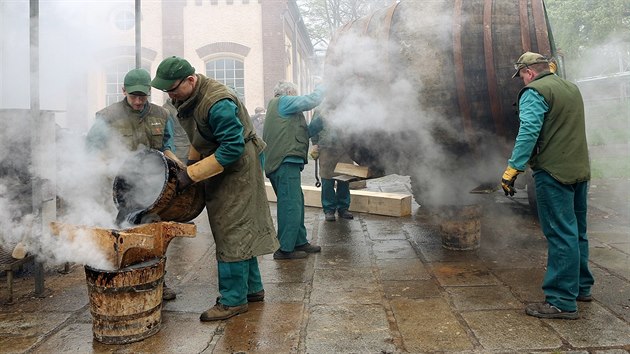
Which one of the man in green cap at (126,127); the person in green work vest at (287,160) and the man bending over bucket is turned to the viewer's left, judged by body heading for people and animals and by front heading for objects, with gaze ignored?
the man bending over bucket

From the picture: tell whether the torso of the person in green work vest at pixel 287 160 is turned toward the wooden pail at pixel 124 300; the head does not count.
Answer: no

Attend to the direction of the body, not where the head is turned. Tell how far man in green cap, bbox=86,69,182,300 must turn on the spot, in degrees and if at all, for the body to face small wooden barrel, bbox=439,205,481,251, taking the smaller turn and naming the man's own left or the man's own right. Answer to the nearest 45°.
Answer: approximately 90° to the man's own left

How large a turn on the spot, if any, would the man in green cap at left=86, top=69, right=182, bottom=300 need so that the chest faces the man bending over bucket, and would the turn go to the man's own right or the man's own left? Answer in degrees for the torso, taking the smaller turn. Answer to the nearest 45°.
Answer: approximately 45° to the man's own left

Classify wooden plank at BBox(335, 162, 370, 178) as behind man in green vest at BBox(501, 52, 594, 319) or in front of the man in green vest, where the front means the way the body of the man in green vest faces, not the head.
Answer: in front

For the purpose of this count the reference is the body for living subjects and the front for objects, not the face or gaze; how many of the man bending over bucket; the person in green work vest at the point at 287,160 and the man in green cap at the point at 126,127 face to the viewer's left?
1

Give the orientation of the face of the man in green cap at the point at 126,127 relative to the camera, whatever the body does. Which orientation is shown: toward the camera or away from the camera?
toward the camera

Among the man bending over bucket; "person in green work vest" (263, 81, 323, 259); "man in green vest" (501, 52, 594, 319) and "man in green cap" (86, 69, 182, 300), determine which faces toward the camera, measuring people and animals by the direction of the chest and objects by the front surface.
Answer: the man in green cap

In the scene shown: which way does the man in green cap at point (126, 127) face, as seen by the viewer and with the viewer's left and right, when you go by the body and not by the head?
facing the viewer

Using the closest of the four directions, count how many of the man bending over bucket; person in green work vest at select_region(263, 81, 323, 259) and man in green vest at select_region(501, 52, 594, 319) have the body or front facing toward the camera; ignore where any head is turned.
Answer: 0

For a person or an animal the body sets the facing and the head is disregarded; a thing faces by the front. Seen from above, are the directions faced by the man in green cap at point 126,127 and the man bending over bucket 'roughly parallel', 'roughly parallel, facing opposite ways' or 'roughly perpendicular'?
roughly perpendicular

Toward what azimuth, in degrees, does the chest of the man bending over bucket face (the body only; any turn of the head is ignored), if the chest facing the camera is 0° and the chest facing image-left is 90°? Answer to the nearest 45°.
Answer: approximately 90°

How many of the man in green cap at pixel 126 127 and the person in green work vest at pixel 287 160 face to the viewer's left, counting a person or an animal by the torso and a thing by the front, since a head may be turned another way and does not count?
0

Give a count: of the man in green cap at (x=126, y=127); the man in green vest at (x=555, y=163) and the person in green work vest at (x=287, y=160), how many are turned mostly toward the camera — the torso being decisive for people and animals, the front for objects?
1
